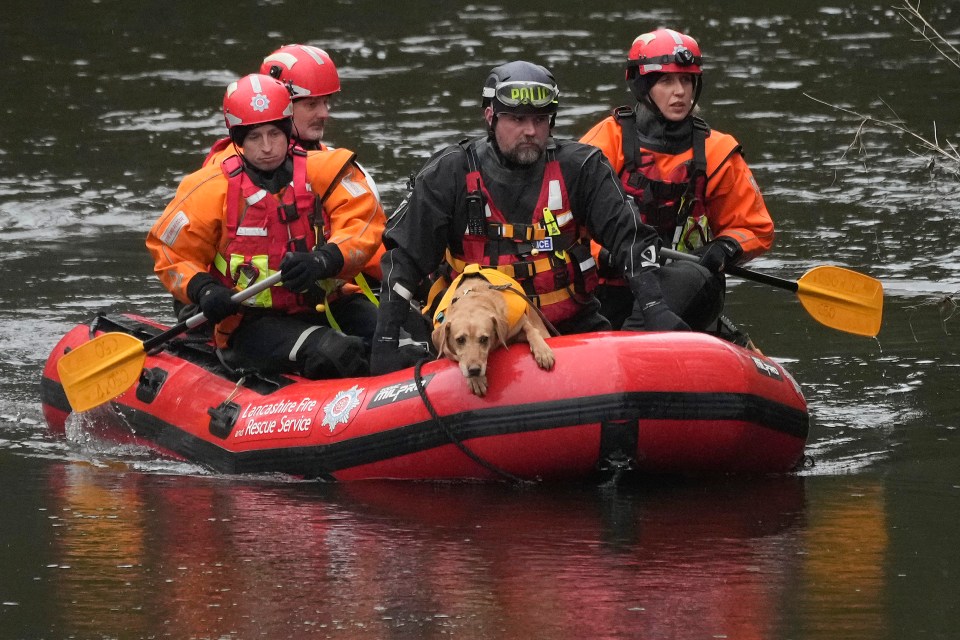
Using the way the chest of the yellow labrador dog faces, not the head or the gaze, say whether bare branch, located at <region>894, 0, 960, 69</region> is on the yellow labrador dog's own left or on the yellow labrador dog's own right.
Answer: on the yellow labrador dog's own left

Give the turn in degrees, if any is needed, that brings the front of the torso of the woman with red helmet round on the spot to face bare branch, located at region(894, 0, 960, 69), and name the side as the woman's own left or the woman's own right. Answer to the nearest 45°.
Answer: approximately 135° to the woman's own left

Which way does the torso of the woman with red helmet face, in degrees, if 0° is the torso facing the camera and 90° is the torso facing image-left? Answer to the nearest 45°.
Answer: approximately 0°

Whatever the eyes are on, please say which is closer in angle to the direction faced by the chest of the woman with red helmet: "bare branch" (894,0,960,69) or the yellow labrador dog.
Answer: the yellow labrador dog

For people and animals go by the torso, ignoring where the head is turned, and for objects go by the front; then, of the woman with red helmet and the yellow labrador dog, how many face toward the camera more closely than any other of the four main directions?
2
